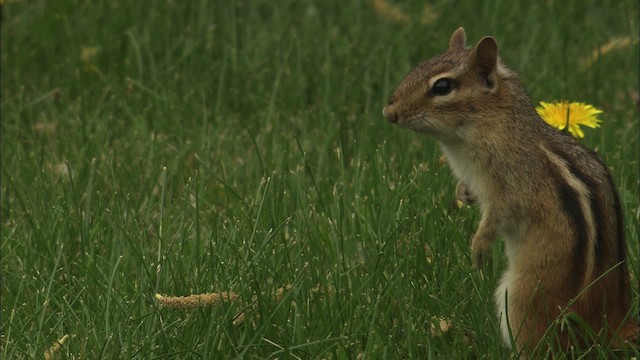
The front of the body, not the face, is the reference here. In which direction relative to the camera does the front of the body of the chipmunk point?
to the viewer's left

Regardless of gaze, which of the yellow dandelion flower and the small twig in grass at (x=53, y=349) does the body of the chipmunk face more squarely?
the small twig in grass

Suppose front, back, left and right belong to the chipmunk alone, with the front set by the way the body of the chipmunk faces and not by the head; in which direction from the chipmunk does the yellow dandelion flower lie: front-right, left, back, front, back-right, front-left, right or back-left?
right

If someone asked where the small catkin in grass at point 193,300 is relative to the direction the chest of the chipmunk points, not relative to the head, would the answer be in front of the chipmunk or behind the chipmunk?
in front

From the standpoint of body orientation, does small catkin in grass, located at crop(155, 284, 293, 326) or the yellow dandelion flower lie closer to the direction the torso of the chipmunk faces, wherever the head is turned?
the small catkin in grass

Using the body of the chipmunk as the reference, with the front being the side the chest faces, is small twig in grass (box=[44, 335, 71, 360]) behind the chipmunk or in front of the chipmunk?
in front
